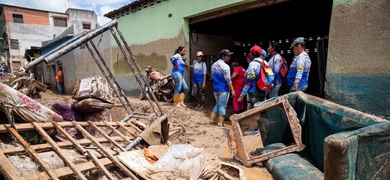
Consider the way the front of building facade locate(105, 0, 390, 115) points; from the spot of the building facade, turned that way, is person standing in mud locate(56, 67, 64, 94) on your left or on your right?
on your right

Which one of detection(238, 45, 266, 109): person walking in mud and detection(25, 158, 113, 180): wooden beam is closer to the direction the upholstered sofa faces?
the wooden beam

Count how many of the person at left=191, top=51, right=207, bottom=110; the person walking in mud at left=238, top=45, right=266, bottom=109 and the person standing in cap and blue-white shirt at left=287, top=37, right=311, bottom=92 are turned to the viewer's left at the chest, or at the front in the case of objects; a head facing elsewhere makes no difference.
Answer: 2

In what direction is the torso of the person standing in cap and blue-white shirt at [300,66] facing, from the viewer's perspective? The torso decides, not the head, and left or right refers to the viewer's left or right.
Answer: facing to the left of the viewer

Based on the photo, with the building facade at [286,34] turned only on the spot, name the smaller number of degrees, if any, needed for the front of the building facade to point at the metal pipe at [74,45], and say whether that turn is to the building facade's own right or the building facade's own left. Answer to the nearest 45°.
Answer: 0° — it already faces it

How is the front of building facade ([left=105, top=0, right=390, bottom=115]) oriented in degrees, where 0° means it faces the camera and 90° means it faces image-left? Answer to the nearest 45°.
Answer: approximately 45°
